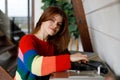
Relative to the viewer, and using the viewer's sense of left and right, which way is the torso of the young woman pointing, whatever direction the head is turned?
facing the viewer and to the right of the viewer
